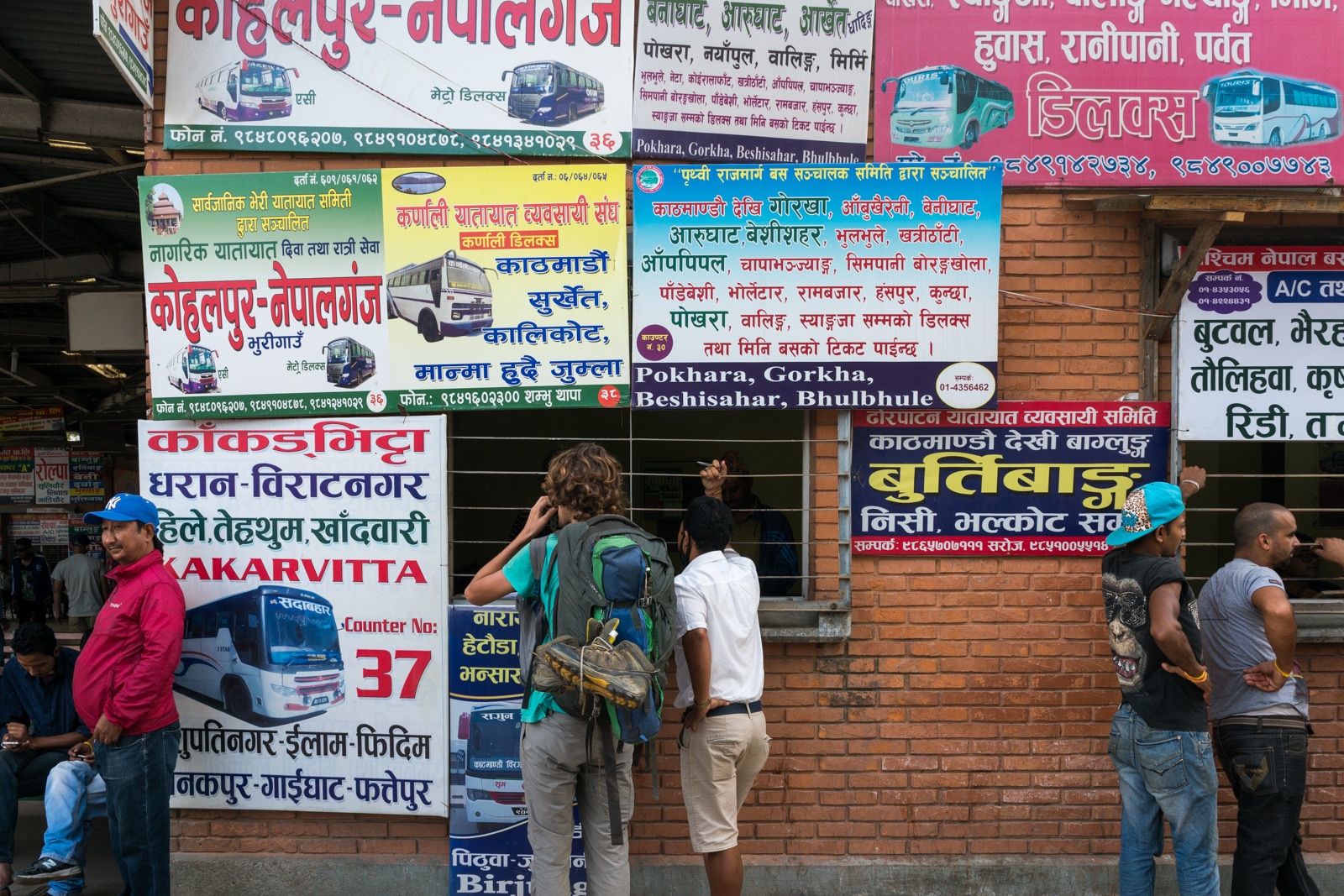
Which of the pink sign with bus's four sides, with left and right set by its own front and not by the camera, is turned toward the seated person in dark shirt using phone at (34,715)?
right

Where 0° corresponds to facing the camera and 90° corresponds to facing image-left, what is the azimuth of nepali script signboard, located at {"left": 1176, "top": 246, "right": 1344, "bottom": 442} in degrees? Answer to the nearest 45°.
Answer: approximately 0°

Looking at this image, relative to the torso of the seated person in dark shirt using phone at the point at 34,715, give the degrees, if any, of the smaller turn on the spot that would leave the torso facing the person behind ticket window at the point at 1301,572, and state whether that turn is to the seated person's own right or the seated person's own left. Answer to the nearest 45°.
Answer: approximately 90° to the seated person's own left

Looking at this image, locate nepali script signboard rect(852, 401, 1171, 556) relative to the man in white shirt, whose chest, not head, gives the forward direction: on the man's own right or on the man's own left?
on the man's own right

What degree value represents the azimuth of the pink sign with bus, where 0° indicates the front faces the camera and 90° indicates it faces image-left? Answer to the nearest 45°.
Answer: approximately 0°

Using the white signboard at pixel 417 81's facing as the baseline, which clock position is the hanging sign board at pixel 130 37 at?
The hanging sign board is roughly at 3 o'clock from the white signboard.
